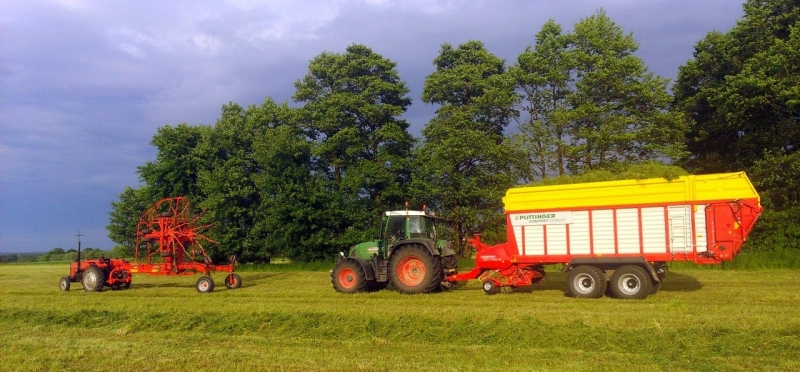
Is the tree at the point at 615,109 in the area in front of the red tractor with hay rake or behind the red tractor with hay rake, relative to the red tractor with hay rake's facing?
behind

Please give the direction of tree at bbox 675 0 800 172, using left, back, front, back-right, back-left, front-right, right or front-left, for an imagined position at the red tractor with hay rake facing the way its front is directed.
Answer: back

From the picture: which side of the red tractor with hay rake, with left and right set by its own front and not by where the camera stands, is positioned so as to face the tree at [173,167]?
right

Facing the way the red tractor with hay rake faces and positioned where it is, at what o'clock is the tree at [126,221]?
The tree is roughly at 3 o'clock from the red tractor with hay rake.

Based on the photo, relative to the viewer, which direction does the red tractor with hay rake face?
to the viewer's left

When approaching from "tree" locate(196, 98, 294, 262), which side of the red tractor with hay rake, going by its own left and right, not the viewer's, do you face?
right

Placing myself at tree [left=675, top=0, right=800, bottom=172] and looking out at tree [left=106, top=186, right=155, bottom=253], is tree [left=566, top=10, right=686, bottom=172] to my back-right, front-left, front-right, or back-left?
front-left

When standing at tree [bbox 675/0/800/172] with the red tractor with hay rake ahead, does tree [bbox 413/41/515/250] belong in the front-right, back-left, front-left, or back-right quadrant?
front-right

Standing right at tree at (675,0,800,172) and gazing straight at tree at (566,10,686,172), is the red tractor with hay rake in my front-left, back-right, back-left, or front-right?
front-left

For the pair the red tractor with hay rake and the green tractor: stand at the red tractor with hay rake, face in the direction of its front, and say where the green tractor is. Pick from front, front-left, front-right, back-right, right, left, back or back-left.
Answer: back-left

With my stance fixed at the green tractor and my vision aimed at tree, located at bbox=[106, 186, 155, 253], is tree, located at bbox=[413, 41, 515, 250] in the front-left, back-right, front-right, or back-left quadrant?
front-right
